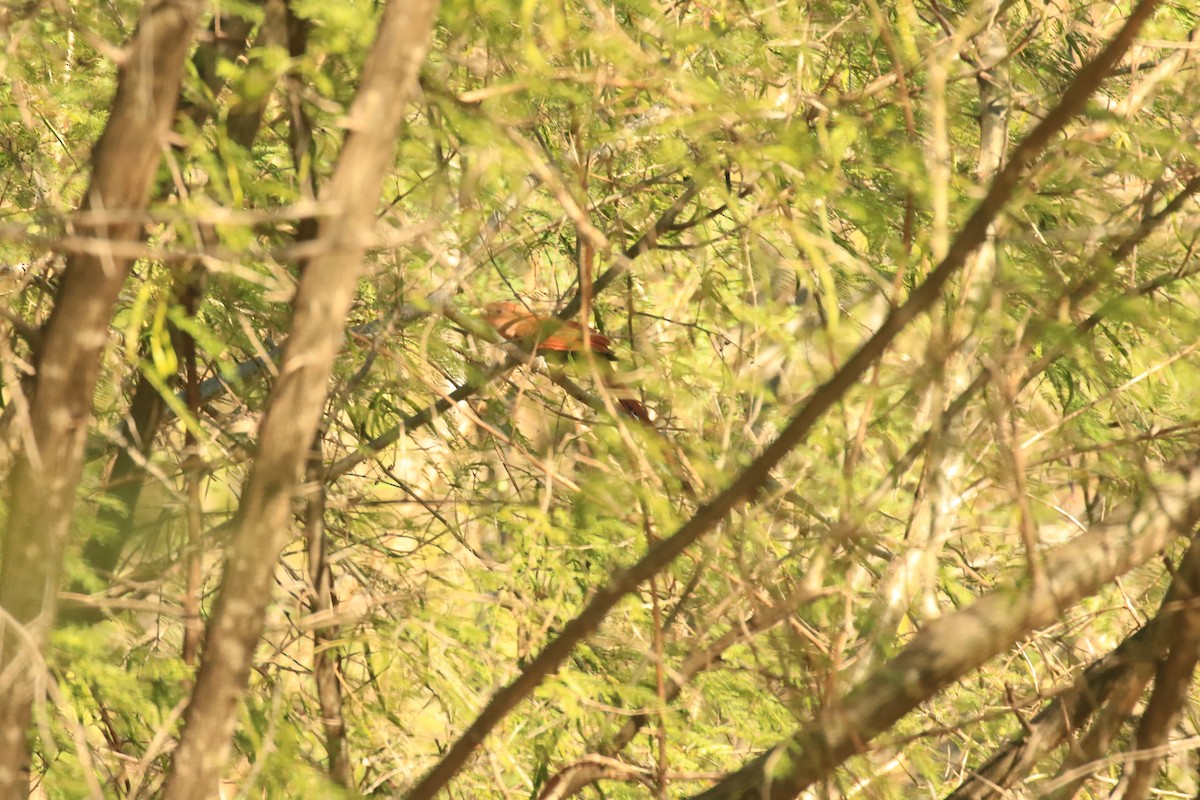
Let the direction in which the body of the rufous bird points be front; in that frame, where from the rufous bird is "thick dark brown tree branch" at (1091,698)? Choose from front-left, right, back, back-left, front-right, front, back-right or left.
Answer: back-left

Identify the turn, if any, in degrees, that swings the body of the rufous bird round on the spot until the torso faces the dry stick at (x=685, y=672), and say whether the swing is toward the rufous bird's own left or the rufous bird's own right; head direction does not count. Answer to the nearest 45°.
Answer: approximately 90° to the rufous bird's own left

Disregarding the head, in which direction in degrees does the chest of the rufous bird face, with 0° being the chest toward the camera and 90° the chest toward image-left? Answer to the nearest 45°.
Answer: approximately 90°

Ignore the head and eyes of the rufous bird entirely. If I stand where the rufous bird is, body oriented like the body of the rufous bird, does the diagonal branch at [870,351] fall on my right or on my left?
on my left
